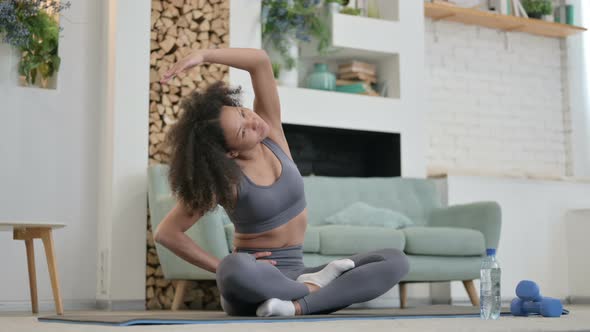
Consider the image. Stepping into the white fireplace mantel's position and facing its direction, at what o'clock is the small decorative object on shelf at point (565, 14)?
The small decorative object on shelf is roughly at 8 o'clock from the white fireplace mantel.

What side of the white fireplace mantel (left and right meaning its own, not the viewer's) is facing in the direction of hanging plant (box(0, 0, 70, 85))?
right

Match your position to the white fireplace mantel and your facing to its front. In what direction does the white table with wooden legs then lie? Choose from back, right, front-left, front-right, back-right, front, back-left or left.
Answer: front-right

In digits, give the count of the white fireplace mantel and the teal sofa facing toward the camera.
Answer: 2

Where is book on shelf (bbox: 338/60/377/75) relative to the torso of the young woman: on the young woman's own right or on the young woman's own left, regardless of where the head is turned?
on the young woman's own left

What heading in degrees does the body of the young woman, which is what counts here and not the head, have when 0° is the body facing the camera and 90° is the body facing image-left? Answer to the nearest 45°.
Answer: approximately 315°

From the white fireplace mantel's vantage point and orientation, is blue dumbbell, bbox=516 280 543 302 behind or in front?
in front

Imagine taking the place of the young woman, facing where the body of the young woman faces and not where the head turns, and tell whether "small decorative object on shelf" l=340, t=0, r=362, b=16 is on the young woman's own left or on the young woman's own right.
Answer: on the young woman's own left

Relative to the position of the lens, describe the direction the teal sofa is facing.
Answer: facing the viewer

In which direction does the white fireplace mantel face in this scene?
toward the camera
